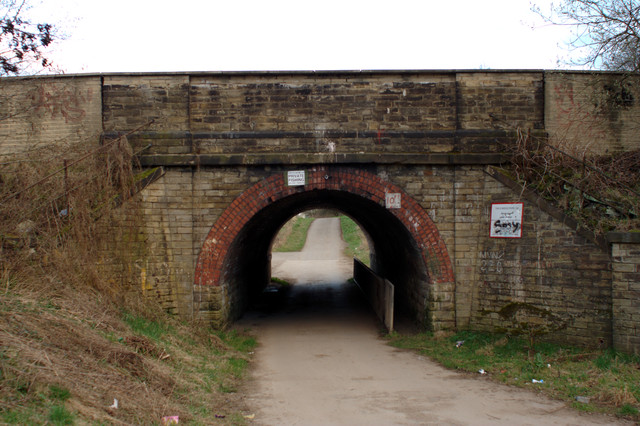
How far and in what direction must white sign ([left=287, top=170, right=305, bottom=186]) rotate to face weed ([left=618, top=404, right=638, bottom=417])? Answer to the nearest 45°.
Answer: approximately 45° to its left

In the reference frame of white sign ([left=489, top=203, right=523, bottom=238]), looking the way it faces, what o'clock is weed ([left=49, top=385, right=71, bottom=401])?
The weed is roughly at 1 o'clock from the white sign.

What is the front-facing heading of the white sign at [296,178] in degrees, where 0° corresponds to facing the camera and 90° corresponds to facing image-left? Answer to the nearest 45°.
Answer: approximately 0°

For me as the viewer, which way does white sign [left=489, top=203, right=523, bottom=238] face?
facing the viewer

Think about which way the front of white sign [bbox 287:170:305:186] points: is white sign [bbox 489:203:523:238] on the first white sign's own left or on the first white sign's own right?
on the first white sign's own left

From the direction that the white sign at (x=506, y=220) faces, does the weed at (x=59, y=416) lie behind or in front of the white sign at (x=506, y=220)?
in front

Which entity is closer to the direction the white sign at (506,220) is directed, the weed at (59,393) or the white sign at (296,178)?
the weed

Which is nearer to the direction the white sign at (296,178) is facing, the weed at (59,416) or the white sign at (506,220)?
the weed

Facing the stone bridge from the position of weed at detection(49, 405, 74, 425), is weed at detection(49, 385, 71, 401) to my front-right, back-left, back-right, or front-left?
front-left

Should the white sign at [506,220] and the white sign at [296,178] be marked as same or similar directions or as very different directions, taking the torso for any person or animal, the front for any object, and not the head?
same or similar directions

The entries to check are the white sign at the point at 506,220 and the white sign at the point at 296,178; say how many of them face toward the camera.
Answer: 2

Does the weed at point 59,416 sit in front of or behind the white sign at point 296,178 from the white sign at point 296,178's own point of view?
in front
